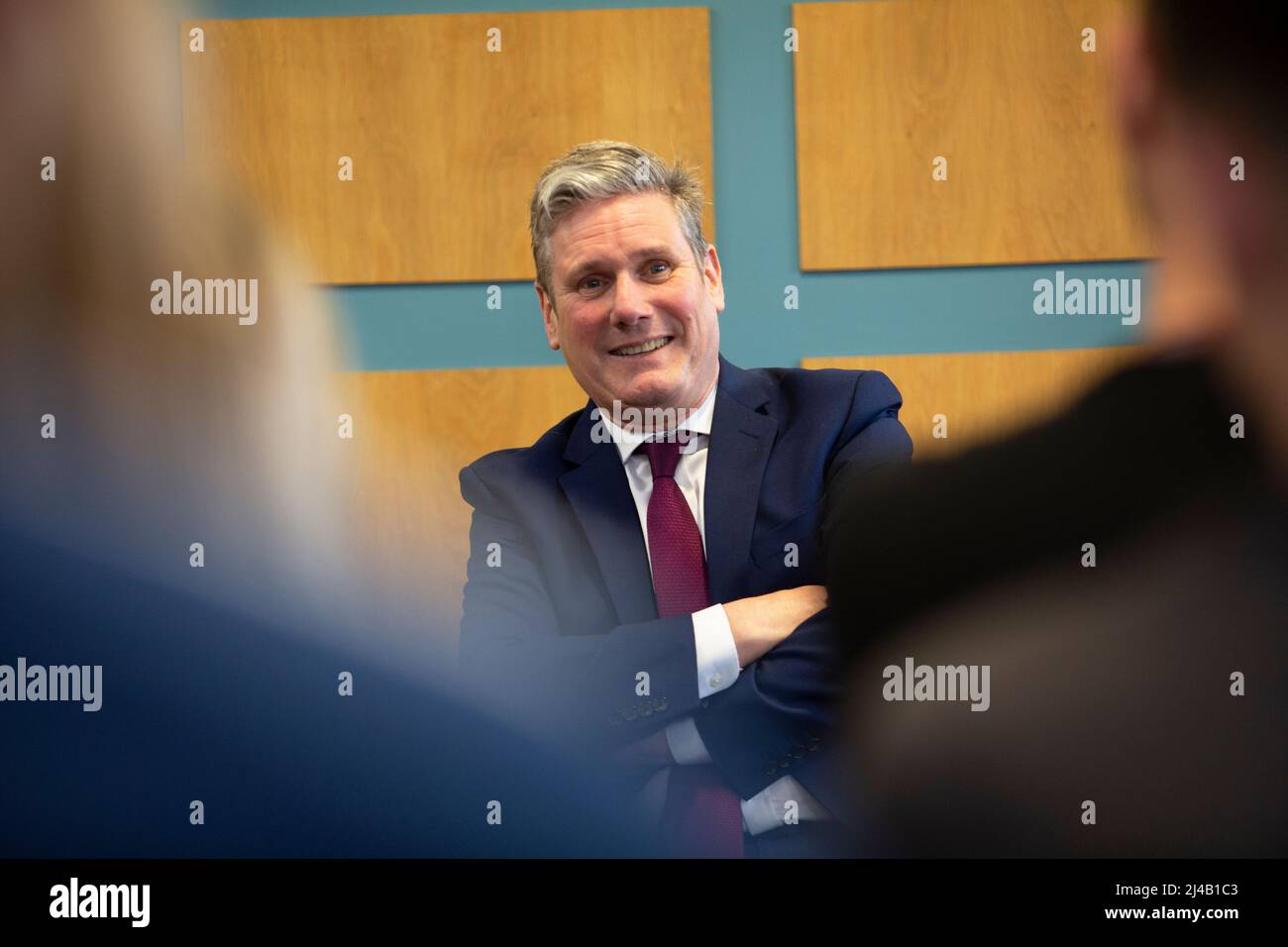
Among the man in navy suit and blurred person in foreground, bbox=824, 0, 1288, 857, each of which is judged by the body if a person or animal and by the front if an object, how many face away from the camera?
1

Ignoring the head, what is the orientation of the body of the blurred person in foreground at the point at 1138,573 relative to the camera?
away from the camera

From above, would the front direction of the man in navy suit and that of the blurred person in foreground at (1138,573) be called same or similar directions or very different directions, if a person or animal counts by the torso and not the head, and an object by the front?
very different directions

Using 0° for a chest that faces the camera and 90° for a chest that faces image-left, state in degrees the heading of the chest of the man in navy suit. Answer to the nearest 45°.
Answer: approximately 0°
